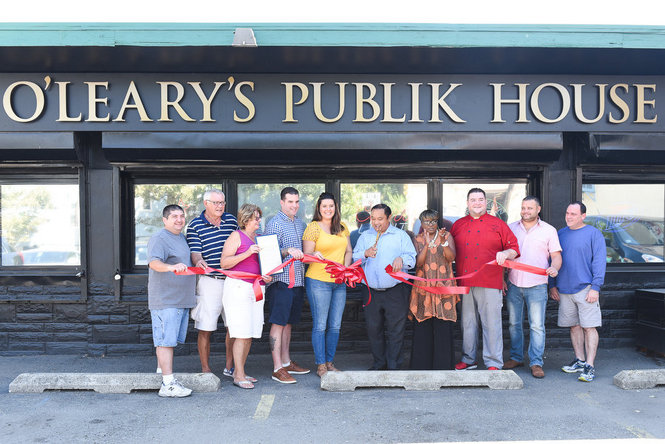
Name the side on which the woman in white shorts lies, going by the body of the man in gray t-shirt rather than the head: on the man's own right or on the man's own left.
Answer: on the man's own left

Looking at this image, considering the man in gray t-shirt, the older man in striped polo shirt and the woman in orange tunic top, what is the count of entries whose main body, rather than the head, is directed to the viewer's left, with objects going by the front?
0

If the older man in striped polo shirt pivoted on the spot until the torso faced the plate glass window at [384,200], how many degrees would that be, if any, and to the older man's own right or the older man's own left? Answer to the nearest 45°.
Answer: approximately 90° to the older man's own left

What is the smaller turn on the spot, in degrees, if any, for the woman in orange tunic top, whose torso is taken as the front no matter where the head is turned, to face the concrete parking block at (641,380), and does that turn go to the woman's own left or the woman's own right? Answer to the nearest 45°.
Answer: approximately 90° to the woman's own left

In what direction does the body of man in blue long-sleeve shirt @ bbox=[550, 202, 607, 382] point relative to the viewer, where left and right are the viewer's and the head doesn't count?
facing the viewer and to the left of the viewer

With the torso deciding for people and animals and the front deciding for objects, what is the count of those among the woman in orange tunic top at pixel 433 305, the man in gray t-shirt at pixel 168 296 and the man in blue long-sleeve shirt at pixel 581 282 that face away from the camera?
0

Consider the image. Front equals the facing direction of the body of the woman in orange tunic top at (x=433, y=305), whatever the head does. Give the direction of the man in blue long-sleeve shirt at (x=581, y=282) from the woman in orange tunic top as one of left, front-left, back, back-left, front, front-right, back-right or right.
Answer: left

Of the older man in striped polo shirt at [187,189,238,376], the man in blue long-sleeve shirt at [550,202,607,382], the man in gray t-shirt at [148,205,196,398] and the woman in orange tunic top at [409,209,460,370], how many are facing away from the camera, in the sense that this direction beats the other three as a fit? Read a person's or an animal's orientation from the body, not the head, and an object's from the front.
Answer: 0

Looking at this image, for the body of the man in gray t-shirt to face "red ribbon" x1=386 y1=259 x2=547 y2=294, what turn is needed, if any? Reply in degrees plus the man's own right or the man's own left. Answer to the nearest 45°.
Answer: approximately 45° to the man's own left

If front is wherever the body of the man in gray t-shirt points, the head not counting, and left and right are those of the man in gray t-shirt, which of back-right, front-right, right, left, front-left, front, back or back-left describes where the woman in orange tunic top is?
front-left

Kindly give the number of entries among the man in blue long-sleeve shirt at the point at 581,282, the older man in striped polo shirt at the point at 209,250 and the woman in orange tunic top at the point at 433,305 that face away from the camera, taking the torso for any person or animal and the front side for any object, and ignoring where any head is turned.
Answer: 0

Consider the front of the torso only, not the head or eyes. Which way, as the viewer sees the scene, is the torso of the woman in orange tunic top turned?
toward the camera

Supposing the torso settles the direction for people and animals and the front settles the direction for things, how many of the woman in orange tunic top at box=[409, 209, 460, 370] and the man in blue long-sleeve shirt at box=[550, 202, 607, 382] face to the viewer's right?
0

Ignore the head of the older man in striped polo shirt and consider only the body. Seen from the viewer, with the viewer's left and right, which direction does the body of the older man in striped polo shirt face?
facing the viewer and to the right of the viewer
